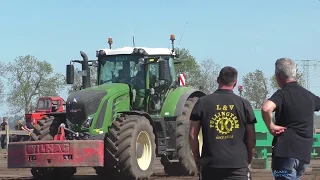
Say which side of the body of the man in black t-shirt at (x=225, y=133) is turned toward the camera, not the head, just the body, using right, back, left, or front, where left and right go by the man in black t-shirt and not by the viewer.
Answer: back

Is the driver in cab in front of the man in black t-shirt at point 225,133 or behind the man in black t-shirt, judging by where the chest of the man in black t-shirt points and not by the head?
in front

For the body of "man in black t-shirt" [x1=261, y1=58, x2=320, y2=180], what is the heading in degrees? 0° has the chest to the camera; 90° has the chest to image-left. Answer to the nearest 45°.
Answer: approximately 135°

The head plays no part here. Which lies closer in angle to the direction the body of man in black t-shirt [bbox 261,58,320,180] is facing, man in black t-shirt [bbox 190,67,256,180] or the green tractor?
the green tractor

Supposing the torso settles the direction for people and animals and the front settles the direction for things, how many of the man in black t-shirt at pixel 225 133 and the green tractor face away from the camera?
1

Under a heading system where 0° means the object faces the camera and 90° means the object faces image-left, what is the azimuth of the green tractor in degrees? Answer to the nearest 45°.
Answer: approximately 45°

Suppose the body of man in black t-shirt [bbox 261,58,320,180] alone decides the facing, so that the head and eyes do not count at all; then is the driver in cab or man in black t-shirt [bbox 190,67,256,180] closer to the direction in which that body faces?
the driver in cab

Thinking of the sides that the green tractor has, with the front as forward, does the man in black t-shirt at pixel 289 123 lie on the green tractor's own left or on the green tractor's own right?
on the green tractor's own left

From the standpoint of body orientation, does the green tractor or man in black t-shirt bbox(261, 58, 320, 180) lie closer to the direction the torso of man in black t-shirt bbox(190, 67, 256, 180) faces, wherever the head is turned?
the green tractor

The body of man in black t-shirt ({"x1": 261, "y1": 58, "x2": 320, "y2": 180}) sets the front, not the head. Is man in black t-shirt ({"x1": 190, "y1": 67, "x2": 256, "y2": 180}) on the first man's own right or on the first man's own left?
on the first man's own left

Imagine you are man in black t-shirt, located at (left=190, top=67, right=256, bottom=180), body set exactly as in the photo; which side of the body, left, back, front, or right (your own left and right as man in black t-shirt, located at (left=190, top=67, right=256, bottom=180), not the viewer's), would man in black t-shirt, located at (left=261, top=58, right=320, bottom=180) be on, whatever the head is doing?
right

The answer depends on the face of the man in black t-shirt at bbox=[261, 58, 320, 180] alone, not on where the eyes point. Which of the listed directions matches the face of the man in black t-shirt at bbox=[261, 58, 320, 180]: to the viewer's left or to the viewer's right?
to the viewer's left

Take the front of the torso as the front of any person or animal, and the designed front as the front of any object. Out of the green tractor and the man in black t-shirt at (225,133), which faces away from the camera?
the man in black t-shirt
